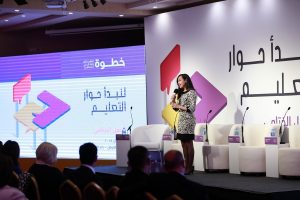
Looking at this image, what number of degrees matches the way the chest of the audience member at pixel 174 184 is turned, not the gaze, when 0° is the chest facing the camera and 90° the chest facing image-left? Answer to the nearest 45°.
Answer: approximately 180°

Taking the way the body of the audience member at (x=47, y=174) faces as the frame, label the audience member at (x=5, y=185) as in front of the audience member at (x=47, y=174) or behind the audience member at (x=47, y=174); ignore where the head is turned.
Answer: behind

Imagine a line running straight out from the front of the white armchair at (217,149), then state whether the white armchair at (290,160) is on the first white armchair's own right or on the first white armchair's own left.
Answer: on the first white armchair's own left

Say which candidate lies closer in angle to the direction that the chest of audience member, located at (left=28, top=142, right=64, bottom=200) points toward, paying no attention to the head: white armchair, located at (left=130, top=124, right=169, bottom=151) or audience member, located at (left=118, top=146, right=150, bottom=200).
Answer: the white armchair

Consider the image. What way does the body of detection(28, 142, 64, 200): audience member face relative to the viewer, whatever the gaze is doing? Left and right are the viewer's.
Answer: facing away from the viewer and to the right of the viewer

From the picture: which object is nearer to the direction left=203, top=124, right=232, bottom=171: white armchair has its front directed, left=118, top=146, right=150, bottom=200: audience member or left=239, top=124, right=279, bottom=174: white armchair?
the audience member

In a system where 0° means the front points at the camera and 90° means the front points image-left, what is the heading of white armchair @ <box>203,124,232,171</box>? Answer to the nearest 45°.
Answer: approximately 45°

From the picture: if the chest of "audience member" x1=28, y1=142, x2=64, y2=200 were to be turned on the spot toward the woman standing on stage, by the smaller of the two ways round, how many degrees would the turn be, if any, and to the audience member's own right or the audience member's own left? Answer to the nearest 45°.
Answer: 0° — they already face them

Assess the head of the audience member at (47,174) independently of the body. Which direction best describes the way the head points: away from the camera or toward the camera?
away from the camera

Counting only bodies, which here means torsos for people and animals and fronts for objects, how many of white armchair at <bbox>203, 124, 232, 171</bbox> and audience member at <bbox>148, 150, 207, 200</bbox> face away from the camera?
1
